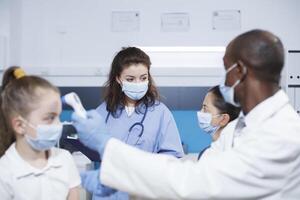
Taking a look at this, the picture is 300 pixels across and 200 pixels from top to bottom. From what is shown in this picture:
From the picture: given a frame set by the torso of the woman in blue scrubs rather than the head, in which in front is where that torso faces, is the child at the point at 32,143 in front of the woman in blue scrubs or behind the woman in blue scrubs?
in front

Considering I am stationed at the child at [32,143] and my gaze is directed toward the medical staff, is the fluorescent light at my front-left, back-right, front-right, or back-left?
front-left

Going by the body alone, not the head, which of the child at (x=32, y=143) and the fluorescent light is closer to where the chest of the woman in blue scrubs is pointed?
the child

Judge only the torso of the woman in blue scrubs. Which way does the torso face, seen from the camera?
toward the camera

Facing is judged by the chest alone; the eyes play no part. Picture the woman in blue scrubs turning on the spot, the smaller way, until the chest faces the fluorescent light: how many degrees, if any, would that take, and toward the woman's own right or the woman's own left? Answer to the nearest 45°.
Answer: approximately 180°

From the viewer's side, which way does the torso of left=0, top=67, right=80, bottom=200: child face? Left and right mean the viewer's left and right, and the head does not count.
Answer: facing the viewer and to the right of the viewer

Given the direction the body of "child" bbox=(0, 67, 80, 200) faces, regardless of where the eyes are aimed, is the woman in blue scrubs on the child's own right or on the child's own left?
on the child's own left

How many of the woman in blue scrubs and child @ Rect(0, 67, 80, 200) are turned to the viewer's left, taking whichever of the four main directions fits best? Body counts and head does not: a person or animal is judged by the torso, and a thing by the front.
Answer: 0

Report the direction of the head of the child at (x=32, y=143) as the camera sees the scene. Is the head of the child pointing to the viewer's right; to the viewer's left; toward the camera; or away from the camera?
to the viewer's right

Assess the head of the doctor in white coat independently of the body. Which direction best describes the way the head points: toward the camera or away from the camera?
away from the camera
